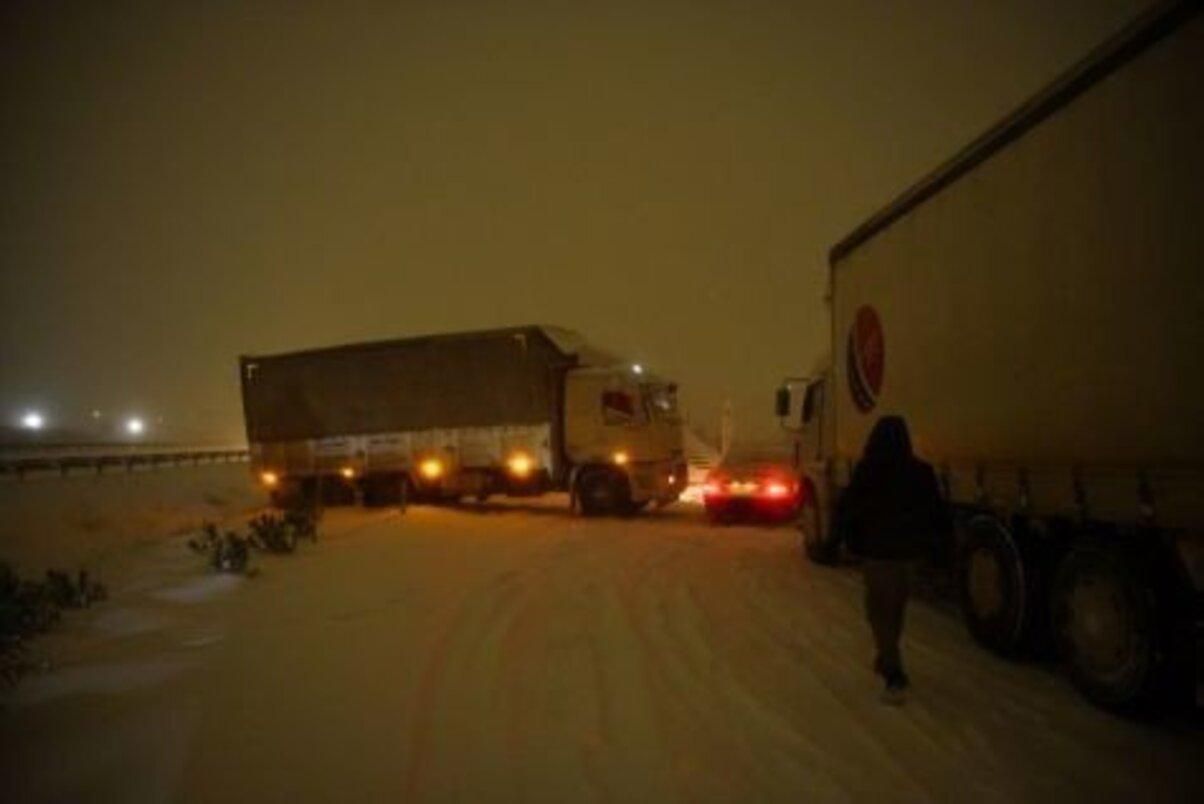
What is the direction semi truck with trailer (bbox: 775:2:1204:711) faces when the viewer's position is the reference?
facing away from the viewer and to the left of the viewer

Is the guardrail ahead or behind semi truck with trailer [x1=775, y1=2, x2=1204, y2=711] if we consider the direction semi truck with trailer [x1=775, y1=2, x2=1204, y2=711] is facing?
ahead

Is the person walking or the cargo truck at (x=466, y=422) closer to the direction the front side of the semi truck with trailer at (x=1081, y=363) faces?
the cargo truck

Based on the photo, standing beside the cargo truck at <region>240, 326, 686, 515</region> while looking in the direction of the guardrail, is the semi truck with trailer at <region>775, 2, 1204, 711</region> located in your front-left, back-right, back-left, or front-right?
back-left

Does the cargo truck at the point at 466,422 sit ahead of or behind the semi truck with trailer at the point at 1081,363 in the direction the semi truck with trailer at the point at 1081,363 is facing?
ahead

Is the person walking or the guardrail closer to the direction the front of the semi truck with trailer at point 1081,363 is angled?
the guardrail
